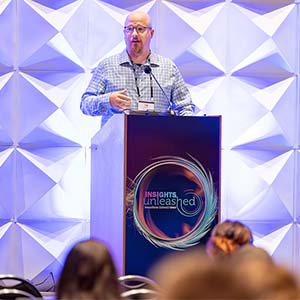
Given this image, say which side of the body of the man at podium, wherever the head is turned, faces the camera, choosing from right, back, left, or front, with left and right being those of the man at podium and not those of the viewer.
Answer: front

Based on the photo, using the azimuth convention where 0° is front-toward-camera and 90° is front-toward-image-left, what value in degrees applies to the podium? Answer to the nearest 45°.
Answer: approximately 315°

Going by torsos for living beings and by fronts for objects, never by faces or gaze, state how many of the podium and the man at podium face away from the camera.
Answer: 0
